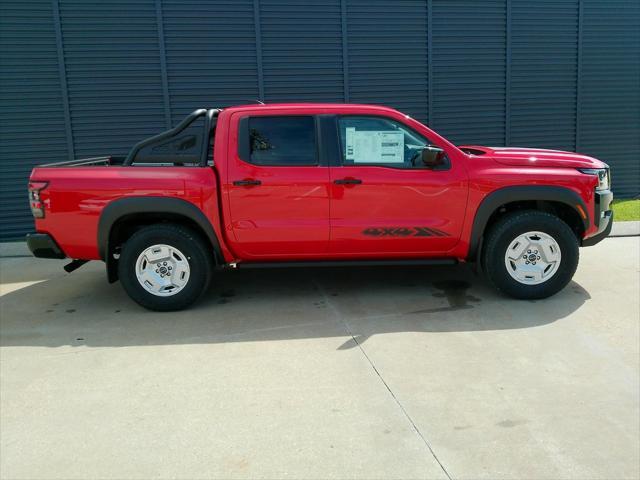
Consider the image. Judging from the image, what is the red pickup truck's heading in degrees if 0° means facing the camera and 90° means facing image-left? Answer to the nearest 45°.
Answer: approximately 270°
